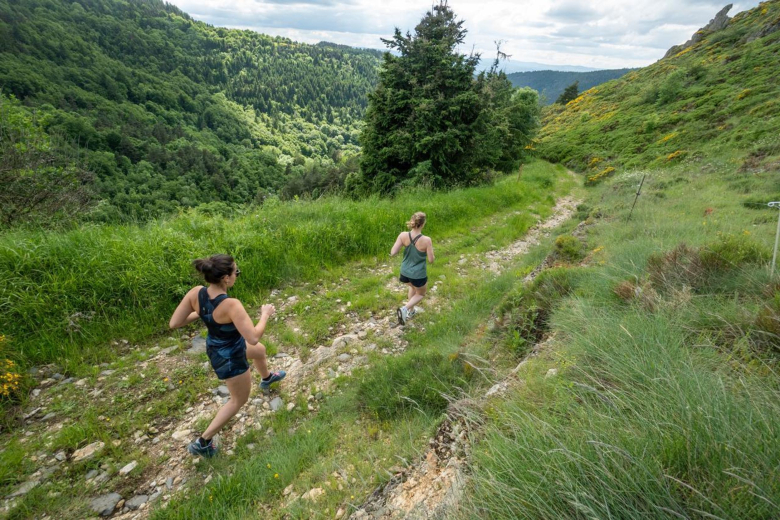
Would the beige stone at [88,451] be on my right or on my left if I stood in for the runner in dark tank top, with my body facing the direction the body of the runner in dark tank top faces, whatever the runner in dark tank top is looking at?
on my left

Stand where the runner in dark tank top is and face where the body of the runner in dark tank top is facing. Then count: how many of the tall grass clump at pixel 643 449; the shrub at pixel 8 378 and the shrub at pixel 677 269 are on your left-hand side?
1

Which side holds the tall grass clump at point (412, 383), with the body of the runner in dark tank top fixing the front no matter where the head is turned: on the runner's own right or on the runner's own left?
on the runner's own right

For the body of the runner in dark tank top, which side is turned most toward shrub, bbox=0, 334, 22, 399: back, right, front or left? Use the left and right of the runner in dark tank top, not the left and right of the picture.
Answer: left

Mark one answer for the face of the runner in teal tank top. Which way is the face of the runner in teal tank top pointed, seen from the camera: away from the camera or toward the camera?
away from the camera

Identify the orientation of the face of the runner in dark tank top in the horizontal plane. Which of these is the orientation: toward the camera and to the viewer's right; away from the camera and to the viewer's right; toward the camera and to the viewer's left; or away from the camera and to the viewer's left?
away from the camera and to the viewer's right

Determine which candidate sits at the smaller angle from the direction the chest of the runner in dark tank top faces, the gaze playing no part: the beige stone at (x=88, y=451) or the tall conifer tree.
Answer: the tall conifer tree

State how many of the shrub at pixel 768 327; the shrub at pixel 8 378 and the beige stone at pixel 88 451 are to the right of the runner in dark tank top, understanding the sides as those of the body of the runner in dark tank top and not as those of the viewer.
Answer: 1

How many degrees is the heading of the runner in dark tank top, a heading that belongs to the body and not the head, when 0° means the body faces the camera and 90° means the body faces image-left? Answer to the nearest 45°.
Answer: approximately 225°
